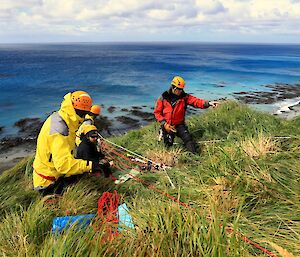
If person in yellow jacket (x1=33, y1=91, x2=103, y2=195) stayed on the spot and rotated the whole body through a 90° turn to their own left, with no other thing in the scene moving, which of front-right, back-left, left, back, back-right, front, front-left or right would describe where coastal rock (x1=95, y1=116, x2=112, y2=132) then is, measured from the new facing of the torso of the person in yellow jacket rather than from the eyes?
front

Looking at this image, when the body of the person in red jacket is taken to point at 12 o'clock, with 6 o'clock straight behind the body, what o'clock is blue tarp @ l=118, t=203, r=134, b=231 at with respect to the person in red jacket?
The blue tarp is roughly at 12 o'clock from the person in red jacket.

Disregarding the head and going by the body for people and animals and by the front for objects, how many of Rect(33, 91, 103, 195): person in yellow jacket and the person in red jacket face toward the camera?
1

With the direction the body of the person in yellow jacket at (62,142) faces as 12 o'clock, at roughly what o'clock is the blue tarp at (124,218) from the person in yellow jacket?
The blue tarp is roughly at 2 o'clock from the person in yellow jacket.

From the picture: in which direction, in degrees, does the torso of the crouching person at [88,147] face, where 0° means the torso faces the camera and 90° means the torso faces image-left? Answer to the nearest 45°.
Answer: approximately 315°

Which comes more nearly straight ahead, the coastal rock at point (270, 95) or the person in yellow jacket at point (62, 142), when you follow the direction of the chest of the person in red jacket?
the person in yellow jacket

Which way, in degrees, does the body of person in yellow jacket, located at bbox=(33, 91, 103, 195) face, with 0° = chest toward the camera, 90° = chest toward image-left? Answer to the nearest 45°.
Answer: approximately 270°

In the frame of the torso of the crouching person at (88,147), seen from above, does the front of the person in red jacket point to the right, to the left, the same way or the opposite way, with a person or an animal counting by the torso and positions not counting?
to the right

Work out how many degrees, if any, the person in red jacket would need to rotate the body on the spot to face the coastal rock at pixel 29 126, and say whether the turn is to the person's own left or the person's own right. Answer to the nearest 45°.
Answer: approximately 135° to the person's own right

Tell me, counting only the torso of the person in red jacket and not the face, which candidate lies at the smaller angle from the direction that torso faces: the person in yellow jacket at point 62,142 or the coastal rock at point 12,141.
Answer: the person in yellow jacket

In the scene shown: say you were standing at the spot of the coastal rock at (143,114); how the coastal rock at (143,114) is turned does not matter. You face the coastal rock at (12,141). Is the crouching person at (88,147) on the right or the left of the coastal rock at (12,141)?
left

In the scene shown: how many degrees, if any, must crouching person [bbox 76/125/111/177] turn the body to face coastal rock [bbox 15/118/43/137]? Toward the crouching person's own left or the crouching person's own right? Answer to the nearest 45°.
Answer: approximately 135° to the crouching person's own left

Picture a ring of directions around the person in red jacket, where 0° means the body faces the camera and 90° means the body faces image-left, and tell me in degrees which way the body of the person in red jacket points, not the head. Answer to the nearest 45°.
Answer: approximately 0°
